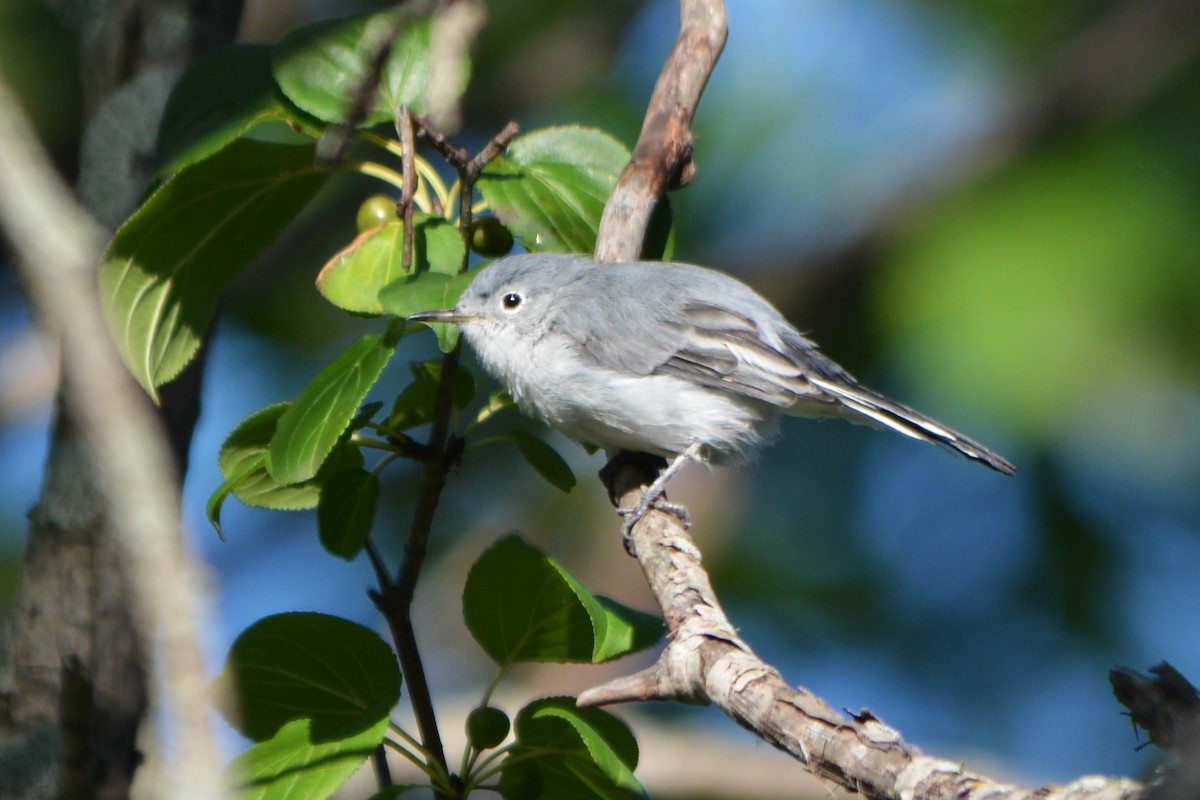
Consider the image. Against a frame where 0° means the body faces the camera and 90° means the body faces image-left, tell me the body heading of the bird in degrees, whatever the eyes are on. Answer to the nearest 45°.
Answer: approximately 90°

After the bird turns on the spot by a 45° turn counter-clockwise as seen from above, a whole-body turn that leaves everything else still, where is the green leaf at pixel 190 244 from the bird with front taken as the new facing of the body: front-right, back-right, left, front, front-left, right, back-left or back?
front

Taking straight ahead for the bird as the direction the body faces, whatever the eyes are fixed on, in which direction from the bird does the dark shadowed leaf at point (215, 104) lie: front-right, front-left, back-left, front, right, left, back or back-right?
front-left
